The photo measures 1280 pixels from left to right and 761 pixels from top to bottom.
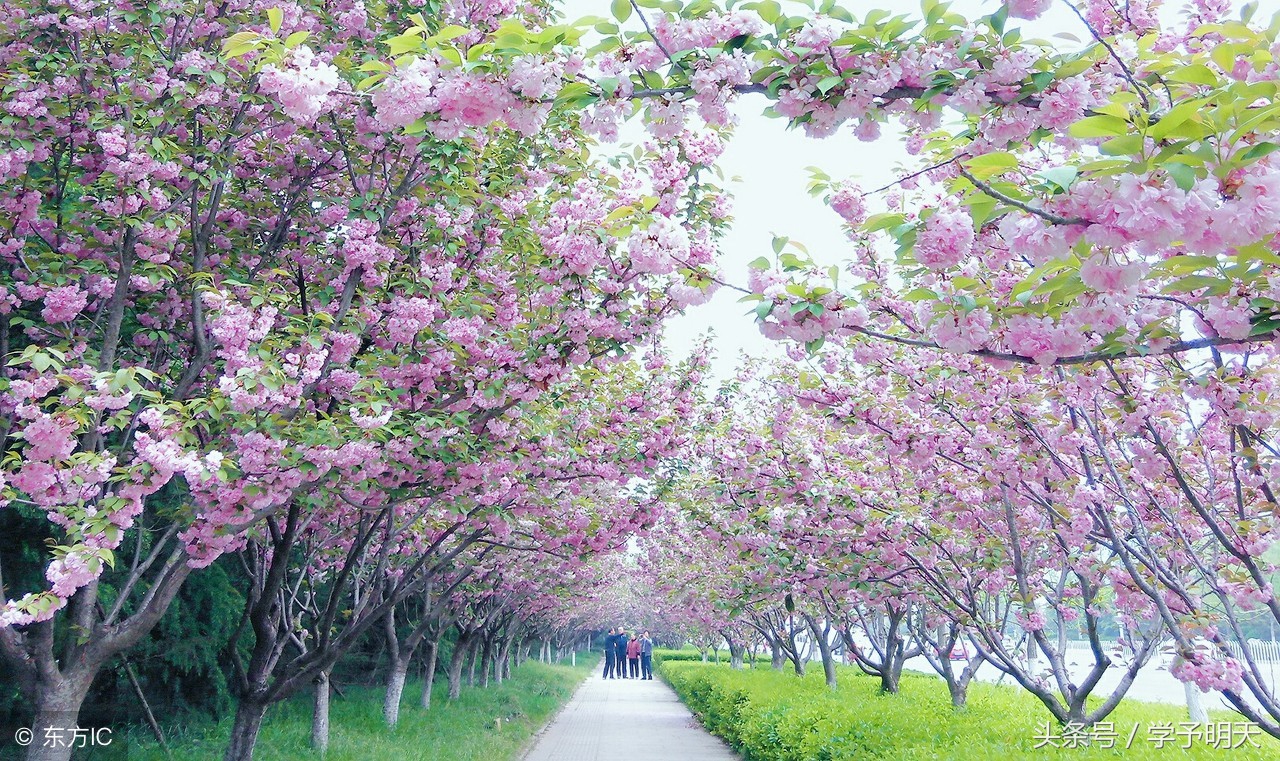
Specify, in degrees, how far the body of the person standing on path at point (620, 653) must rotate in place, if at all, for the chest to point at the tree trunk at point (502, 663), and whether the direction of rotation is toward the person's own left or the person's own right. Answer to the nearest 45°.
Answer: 0° — they already face it

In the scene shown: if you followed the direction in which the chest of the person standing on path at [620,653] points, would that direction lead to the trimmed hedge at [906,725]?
yes

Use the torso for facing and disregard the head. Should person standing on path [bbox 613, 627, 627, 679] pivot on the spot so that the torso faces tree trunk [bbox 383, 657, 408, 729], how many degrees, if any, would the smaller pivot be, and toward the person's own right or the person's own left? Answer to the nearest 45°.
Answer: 0° — they already face it

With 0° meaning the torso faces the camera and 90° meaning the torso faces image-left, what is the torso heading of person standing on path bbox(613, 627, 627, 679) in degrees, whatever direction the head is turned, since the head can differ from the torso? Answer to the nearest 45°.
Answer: approximately 0°

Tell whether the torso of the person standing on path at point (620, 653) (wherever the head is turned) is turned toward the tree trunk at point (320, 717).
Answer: yes
